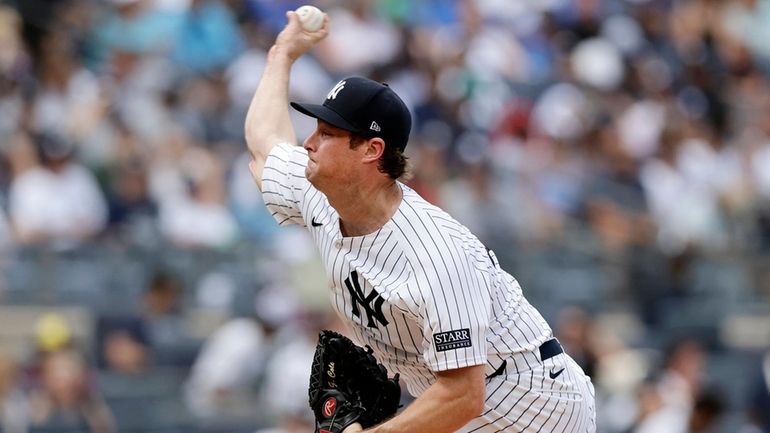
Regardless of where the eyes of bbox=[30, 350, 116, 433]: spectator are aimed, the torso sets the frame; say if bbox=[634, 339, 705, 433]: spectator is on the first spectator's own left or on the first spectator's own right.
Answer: on the first spectator's own left

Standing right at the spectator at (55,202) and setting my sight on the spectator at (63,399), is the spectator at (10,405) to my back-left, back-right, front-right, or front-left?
front-right

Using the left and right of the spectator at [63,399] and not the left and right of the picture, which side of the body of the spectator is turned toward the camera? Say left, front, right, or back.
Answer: front

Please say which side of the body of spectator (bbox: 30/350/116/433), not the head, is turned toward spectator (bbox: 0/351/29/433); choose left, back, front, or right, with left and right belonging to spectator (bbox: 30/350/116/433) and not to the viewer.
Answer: right
